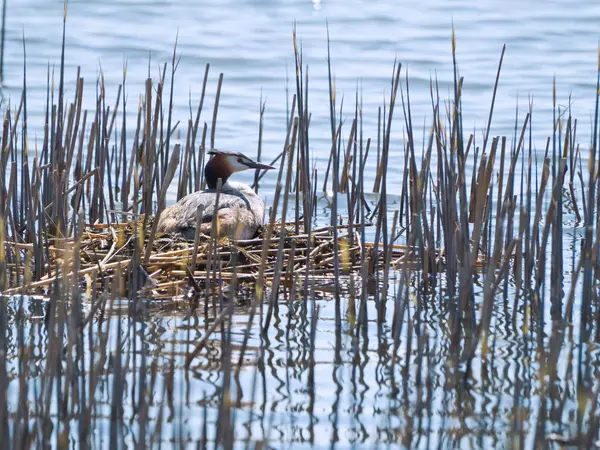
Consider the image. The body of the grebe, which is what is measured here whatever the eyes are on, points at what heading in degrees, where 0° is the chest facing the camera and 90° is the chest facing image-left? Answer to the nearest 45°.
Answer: approximately 270°
